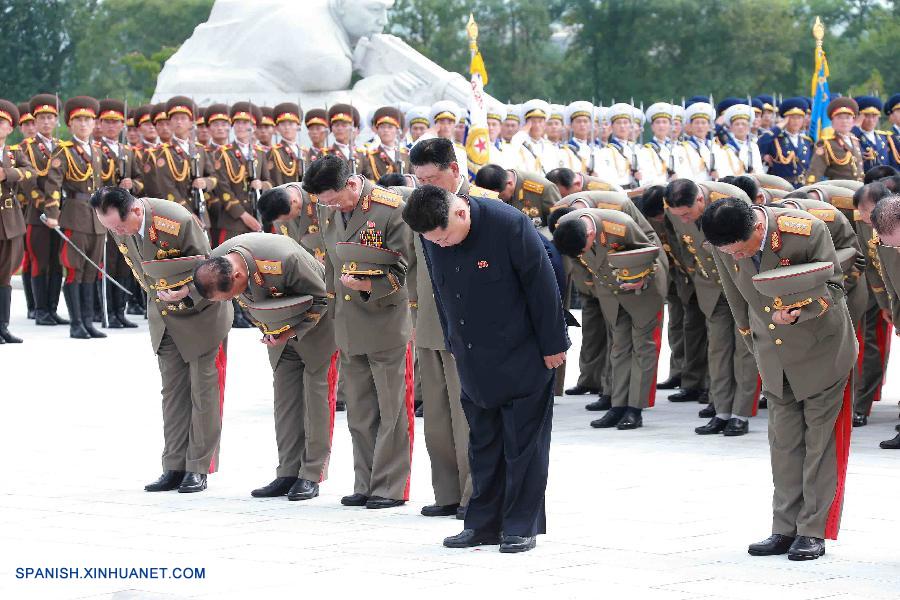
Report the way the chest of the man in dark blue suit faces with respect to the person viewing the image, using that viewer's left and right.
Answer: facing the viewer and to the left of the viewer

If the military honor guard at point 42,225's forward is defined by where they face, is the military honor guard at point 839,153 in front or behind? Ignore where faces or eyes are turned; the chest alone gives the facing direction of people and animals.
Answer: in front

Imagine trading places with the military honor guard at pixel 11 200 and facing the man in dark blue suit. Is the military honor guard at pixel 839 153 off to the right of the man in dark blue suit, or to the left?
left

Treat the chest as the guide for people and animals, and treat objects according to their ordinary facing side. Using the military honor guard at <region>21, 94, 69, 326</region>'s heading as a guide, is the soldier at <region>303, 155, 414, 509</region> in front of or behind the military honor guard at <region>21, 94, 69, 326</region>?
in front

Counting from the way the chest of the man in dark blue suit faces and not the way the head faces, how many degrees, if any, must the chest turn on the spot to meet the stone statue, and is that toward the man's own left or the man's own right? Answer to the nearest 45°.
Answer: approximately 135° to the man's own right

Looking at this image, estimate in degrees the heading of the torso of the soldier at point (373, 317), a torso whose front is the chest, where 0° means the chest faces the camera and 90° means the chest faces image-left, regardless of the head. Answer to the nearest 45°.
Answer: approximately 45°

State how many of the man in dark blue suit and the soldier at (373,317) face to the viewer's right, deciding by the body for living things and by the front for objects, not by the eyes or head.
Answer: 0

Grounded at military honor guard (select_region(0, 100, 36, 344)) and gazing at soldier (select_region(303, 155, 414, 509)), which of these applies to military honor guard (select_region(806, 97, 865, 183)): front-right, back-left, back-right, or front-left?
front-left

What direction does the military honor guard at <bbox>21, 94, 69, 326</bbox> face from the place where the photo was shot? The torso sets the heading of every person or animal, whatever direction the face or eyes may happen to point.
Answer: facing the viewer and to the right of the viewer

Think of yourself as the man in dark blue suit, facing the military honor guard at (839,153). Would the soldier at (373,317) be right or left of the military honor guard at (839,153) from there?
left

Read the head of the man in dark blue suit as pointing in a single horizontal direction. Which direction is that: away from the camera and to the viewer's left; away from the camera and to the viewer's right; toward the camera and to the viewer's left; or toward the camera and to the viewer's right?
toward the camera and to the viewer's left

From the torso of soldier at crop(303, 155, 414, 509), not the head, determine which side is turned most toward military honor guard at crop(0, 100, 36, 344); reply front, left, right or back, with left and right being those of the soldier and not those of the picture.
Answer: right
